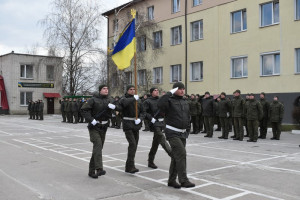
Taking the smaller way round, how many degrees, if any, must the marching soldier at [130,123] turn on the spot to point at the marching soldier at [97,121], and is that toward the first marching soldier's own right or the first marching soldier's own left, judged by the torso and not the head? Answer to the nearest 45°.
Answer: approximately 90° to the first marching soldier's own right

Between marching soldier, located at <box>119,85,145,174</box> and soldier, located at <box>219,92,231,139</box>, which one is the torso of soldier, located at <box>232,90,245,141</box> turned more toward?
the marching soldier

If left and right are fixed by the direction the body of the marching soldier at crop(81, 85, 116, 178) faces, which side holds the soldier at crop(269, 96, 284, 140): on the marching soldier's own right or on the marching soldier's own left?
on the marching soldier's own left

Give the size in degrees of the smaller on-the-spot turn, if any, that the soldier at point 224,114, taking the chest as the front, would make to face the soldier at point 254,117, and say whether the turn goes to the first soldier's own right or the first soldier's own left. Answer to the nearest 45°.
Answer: approximately 90° to the first soldier's own left

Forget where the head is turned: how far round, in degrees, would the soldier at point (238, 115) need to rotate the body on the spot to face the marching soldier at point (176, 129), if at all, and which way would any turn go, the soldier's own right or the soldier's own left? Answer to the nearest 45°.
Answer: approximately 45° to the soldier's own left

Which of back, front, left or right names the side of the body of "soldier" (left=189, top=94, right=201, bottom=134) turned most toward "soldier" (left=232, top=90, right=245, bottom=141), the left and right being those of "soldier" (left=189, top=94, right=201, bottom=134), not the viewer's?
left

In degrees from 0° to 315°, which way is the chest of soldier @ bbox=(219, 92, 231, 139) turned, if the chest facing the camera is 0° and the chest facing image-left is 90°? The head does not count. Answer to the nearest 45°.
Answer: approximately 45°

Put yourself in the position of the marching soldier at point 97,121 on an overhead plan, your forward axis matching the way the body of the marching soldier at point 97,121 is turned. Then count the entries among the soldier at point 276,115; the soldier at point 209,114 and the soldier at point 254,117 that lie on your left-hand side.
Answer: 3

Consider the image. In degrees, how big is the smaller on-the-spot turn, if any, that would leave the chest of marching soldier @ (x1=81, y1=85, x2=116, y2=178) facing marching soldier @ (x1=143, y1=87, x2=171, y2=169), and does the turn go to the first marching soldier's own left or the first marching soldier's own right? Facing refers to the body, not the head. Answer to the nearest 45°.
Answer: approximately 90° to the first marching soldier's own left

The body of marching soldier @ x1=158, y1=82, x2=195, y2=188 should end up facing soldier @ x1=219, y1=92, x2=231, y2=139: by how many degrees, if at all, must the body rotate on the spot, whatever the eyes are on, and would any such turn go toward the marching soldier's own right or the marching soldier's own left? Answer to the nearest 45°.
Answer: approximately 135° to the marching soldier's own left

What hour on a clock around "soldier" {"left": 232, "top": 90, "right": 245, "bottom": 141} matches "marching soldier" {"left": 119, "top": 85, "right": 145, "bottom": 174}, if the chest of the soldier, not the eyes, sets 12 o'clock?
The marching soldier is roughly at 11 o'clock from the soldier.

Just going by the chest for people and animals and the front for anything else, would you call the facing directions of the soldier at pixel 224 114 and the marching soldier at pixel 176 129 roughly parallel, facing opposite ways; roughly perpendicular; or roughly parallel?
roughly perpendicular

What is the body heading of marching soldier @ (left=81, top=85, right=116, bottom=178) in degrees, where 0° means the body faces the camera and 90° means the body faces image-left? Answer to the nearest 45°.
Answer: approximately 315°

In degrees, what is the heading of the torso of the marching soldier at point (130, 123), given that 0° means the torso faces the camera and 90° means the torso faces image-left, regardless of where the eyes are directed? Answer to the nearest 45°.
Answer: approximately 315°

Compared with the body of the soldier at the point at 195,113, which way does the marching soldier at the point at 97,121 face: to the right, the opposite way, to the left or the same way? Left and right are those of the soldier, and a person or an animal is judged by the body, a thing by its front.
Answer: to the left
